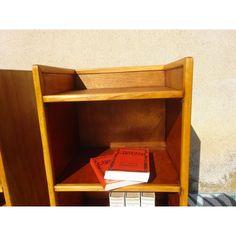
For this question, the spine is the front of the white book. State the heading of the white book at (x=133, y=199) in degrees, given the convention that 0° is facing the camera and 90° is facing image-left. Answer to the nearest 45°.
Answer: approximately 0°

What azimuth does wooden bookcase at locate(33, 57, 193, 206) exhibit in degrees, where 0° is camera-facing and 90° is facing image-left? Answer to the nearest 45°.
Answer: approximately 0°
